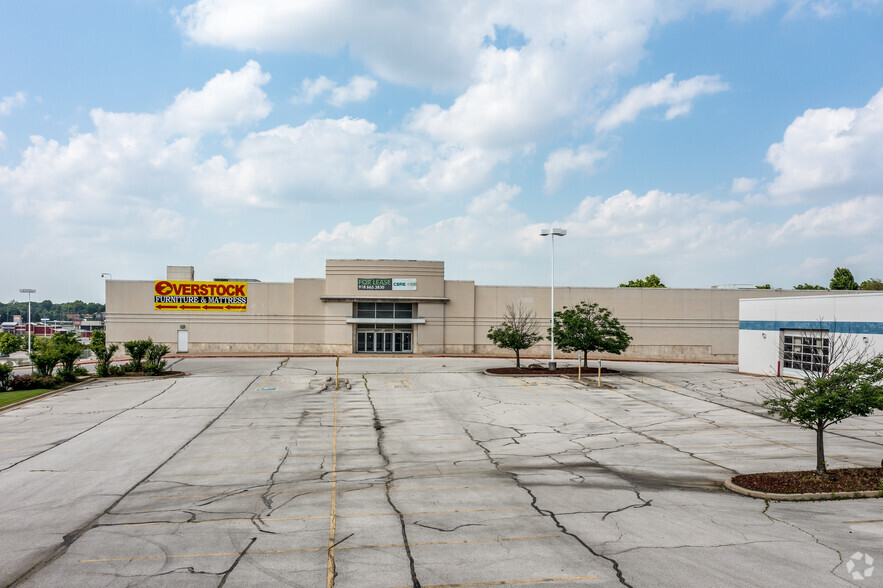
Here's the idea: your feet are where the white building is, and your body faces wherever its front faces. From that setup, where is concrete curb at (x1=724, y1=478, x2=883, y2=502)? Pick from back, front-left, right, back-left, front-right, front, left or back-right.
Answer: front-left

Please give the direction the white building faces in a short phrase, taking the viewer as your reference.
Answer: facing the viewer and to the left of the viewer

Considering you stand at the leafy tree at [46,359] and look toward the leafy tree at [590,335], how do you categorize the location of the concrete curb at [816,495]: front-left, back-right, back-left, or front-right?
front-right

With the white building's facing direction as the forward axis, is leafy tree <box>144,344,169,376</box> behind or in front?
in front

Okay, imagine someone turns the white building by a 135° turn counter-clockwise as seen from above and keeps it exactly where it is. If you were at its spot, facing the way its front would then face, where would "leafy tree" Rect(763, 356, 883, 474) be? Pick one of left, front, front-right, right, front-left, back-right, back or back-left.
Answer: right

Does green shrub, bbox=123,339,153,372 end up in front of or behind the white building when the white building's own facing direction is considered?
in front

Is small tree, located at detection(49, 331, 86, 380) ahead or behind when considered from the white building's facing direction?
ahead
